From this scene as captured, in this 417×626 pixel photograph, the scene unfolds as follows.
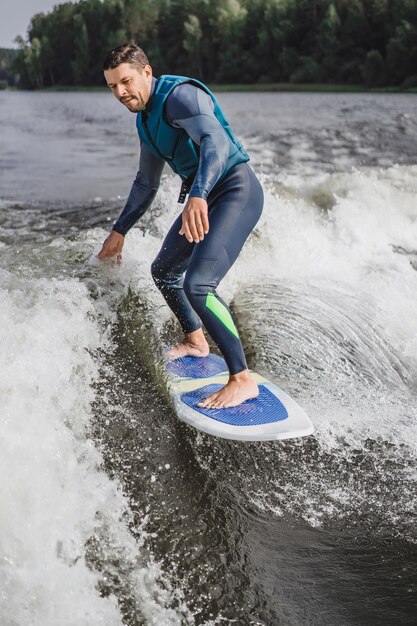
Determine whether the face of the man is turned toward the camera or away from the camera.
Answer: toward the camera

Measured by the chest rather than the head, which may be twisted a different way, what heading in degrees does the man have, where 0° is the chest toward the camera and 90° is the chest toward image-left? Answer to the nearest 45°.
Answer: approximately 45°
